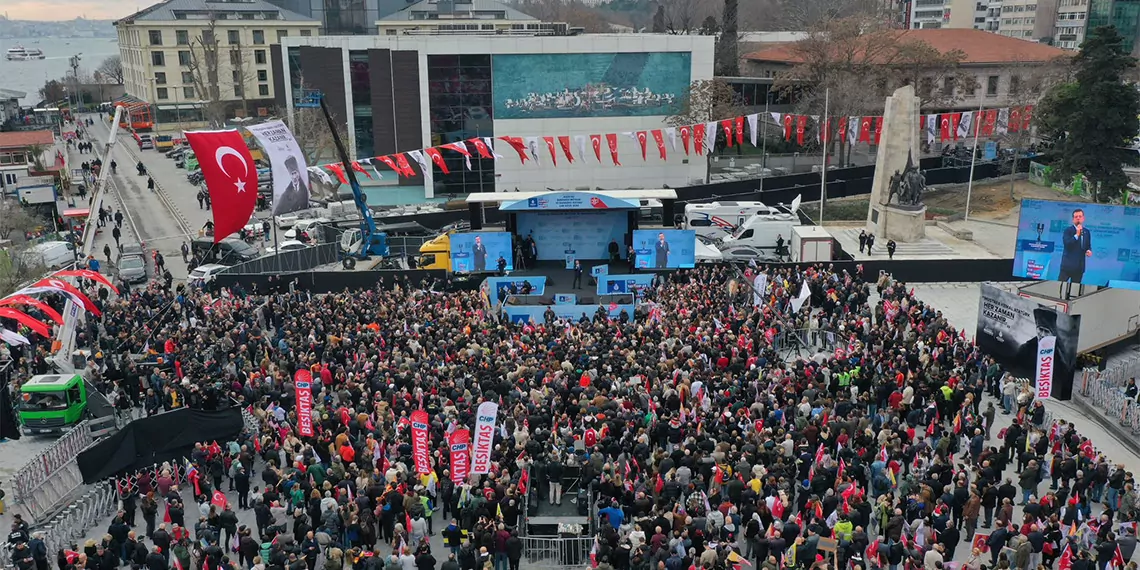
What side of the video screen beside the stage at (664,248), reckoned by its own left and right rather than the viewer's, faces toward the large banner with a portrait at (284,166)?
right

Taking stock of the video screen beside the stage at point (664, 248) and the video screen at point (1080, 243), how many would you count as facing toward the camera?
2

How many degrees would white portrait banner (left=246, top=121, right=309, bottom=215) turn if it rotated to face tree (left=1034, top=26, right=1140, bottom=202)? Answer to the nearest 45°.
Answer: approximately 90° to its left

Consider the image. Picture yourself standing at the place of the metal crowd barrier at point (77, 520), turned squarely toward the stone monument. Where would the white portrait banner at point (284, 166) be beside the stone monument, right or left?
left

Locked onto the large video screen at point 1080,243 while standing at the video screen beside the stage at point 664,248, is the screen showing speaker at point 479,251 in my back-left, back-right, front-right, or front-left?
back-right

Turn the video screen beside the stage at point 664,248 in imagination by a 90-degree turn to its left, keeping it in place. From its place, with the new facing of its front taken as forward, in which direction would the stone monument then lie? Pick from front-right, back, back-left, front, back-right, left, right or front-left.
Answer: front-left

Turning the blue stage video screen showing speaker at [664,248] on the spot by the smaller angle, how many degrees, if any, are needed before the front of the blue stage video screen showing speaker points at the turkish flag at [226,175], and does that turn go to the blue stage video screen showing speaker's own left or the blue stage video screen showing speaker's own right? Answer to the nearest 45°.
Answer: approximately 45° to the blue stage video screen showing speaker's own right

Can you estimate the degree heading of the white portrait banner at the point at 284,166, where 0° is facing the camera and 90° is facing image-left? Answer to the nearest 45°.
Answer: approximately 0°

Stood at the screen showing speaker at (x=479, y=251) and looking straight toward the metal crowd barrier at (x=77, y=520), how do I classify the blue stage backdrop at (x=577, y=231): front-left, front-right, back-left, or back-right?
back-left
